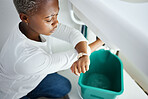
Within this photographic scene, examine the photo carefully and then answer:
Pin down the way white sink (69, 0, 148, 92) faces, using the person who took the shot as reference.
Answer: facing the viewer and to the left of the viewer
